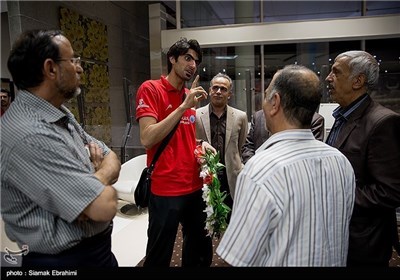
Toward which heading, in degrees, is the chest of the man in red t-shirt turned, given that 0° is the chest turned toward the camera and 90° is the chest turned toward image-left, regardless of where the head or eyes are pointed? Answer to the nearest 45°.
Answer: approximately 315°

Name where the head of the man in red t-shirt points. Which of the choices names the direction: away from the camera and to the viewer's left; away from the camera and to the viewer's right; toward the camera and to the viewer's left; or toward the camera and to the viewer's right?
toward the camera and to the viewer's right
